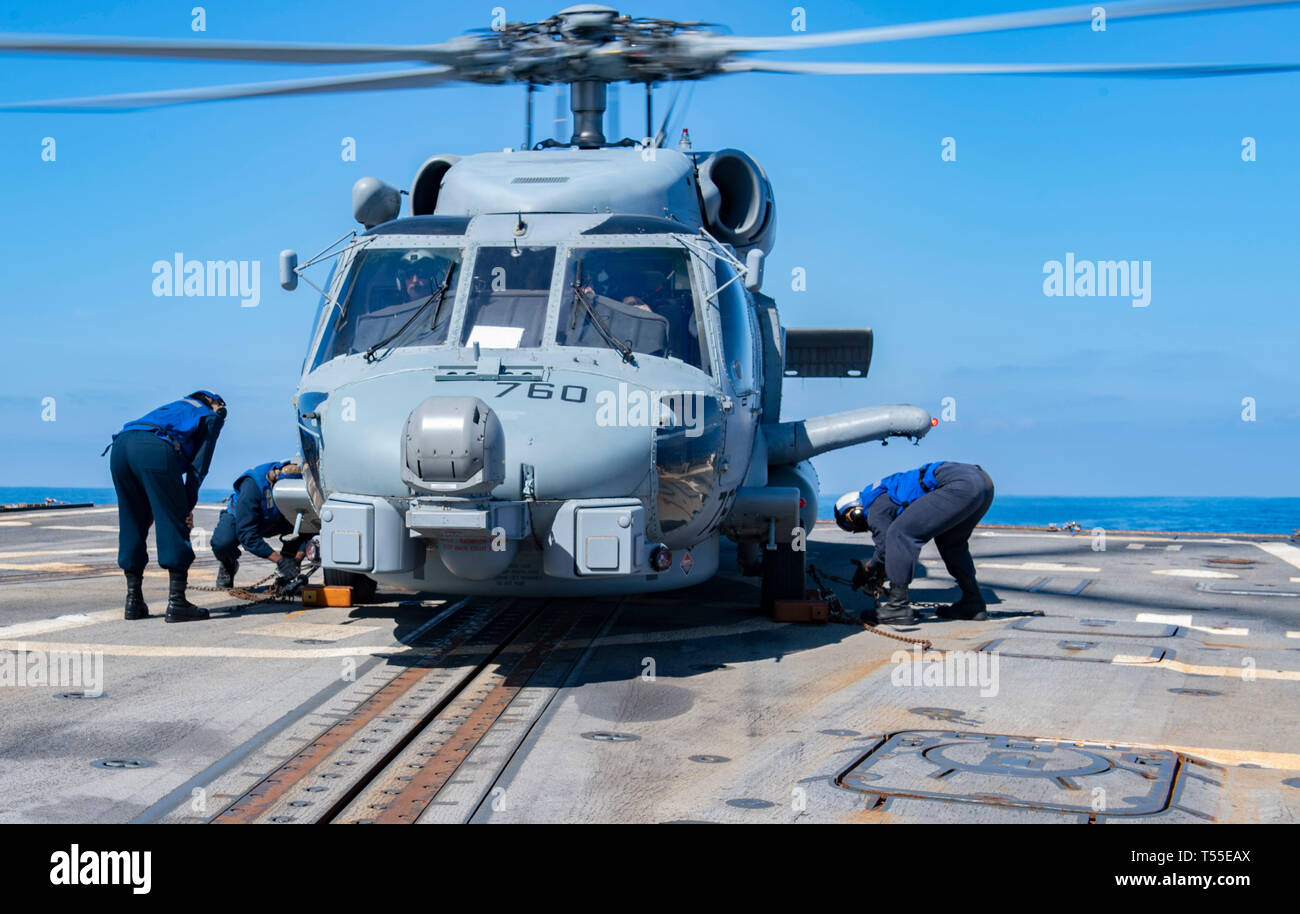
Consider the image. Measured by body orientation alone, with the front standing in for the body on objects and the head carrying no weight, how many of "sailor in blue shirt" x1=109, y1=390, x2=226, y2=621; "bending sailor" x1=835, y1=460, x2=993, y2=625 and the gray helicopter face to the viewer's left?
1

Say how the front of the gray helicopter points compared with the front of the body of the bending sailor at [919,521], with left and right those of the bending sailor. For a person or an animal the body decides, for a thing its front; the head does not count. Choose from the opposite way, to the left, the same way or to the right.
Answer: to the left

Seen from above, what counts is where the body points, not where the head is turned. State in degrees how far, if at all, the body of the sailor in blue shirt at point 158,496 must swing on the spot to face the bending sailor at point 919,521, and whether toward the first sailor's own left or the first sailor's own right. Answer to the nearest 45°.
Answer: approximately 45° to the first sailor's own right

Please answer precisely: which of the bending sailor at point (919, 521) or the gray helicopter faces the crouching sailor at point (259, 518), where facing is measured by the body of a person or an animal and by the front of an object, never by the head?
the bending sailor at point (919, 521)

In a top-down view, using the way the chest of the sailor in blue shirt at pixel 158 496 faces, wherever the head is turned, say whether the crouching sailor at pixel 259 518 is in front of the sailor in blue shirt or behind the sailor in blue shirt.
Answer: in front

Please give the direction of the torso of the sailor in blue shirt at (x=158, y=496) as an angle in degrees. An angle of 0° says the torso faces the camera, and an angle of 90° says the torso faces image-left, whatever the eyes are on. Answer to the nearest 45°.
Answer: approximately 225°

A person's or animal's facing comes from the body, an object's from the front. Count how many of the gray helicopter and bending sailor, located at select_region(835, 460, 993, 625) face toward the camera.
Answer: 1

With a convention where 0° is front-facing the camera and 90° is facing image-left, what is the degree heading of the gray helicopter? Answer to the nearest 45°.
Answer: approximately 0°

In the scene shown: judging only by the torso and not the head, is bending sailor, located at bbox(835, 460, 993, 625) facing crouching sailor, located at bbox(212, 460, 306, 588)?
yes

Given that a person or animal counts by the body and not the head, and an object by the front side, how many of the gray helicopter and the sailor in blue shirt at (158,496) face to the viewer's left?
0

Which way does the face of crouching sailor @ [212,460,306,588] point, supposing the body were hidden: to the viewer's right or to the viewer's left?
to the viewer's right

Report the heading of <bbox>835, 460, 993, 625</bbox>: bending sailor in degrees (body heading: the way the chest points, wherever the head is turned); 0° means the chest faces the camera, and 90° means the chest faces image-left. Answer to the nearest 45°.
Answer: approximately 90°
